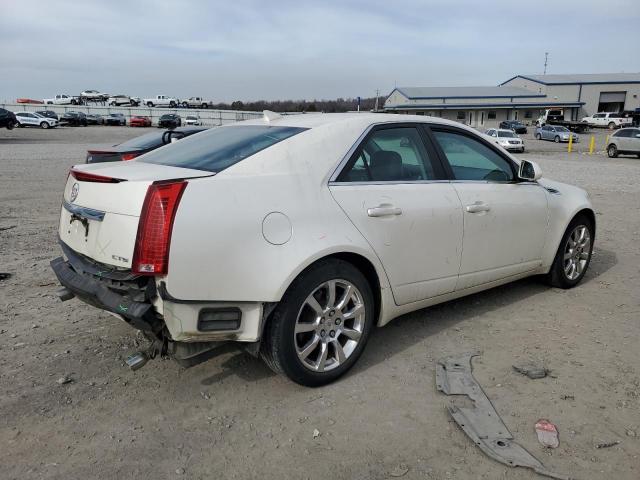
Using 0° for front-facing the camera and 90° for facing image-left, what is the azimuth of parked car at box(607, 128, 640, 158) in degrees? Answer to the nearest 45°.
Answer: approximately 270°

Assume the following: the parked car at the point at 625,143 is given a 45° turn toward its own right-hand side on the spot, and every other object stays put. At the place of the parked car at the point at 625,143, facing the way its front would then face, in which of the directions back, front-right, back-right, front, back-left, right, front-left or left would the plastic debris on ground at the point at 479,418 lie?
front-right

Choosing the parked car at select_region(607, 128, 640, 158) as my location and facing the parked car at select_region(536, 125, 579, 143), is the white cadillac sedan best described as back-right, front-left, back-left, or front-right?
back-left

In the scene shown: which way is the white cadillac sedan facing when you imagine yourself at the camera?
facing away from the viewer and to the right of the viewer

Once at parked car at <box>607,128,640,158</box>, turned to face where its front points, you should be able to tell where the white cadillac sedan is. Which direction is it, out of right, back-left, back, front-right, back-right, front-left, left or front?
right

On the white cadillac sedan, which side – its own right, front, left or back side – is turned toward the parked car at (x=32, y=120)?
left

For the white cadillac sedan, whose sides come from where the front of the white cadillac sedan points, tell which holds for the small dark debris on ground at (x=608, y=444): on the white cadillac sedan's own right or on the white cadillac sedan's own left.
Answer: on the white cadillac sedan's own right
